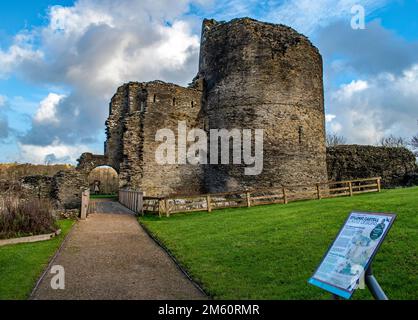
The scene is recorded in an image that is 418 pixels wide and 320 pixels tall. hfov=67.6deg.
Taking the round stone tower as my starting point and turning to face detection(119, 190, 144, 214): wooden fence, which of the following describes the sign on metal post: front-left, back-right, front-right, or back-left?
front-left

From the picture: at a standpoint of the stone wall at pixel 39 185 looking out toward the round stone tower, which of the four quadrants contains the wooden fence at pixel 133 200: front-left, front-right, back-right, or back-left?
front-right

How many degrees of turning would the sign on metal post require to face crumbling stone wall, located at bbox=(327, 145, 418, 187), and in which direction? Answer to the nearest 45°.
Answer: approximately 135° to its right

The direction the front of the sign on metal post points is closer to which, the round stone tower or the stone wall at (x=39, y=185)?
the stone wall

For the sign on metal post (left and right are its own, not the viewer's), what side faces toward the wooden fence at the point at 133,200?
right

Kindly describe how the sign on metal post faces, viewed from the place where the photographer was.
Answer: facing the viewer and to the left of the viewer

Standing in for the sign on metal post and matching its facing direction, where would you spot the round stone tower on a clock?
The round stone tower is roughly at 4 o'clock from the sign on metal post.

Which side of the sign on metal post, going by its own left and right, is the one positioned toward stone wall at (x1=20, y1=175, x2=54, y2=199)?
right

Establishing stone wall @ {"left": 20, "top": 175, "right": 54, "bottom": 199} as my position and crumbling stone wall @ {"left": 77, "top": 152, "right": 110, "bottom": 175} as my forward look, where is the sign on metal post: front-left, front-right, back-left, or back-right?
back-right

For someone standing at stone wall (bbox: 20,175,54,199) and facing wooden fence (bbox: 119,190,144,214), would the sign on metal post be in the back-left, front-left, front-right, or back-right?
front-right

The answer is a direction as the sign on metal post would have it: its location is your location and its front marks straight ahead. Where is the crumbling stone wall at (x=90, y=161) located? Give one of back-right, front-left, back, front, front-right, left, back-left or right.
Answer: right
